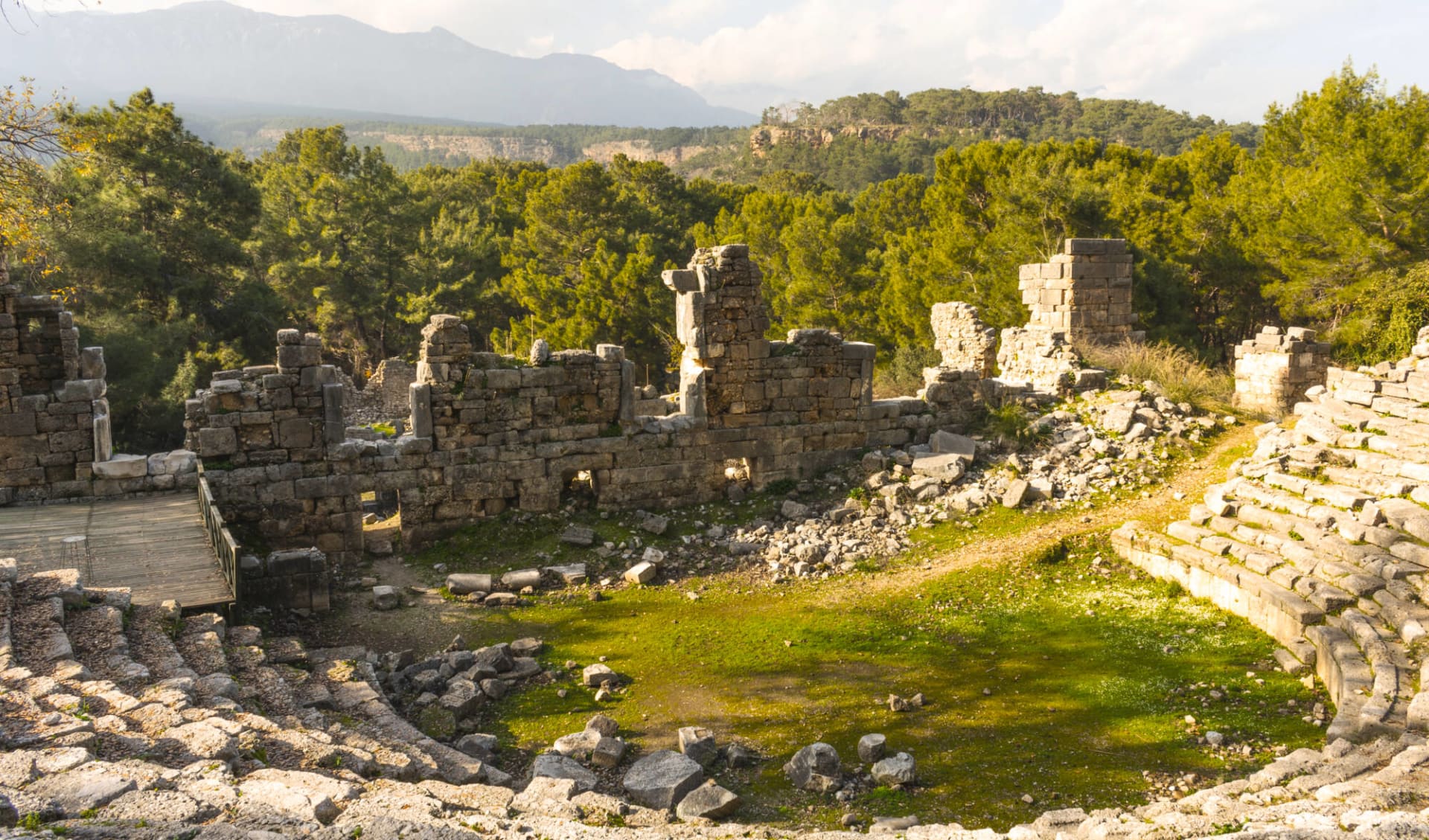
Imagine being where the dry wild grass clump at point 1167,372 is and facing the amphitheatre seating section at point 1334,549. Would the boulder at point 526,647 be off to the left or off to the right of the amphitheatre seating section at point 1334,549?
right

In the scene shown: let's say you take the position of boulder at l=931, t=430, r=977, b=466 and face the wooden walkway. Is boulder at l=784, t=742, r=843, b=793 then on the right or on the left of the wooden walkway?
left

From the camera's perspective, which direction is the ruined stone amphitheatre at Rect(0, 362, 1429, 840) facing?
away from the camera

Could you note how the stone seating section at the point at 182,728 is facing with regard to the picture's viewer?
facing away from the viewer and to the right of the viewer

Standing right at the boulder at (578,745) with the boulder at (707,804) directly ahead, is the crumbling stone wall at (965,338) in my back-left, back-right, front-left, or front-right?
back-left

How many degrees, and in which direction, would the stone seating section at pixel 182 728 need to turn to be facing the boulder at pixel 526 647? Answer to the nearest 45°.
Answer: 0° — it already faces it

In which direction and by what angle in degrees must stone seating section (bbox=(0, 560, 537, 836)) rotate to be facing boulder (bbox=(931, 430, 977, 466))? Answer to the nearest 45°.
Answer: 0° — it already faces it

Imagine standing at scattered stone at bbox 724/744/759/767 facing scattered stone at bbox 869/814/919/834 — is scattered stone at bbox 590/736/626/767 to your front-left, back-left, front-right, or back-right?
back-right

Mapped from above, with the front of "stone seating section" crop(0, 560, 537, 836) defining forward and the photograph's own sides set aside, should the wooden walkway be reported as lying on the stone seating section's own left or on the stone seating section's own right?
on the stone seating section's own left

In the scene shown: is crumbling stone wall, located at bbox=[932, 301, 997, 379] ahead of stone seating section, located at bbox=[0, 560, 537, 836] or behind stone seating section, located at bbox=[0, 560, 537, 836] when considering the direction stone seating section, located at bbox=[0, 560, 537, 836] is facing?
ahead
